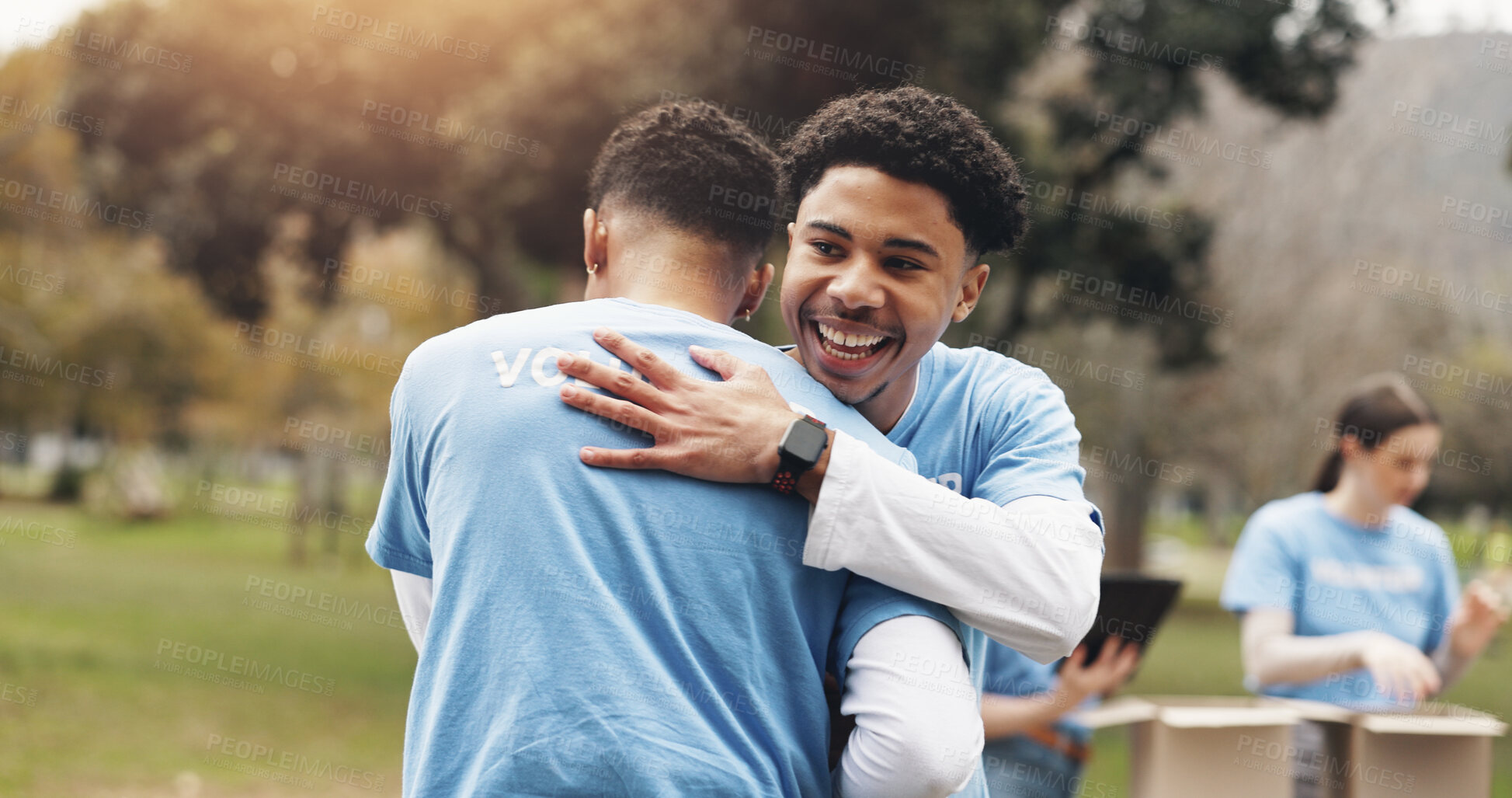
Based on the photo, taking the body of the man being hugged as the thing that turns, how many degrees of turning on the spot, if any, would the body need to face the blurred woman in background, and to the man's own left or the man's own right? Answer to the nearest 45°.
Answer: approximately 45° to the man's own right

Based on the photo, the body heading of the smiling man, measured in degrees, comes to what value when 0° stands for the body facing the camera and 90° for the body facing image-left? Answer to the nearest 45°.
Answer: approximately 45°

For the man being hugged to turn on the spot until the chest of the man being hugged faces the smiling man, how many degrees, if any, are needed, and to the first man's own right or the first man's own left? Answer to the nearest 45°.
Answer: approximately 45° to the first man's own right

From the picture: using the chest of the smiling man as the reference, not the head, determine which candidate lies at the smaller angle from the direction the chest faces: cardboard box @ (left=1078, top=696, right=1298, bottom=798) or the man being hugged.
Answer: the man being hugged

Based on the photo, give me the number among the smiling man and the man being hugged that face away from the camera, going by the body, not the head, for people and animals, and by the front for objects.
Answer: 1

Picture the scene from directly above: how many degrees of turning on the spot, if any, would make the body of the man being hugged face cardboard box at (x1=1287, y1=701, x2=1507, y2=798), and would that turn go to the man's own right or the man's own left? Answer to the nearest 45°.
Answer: approximately 45° to the man's own right

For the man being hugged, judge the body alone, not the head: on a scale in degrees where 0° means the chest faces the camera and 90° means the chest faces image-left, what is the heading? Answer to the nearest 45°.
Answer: approximately 180°

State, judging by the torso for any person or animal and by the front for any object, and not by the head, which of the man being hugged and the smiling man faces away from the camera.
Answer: the man being hugged
